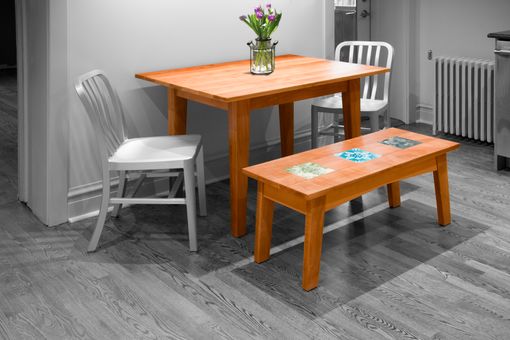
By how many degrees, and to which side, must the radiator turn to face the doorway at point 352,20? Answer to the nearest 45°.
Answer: approximately 90° to its right

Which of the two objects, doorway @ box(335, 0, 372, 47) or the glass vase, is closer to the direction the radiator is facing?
the glass vase

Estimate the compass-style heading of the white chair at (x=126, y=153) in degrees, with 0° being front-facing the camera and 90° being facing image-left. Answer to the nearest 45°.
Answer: approximately 270°

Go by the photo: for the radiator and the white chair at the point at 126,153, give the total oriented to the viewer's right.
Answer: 1

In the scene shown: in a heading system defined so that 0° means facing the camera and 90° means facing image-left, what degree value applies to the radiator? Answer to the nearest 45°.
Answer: approximately 45°
